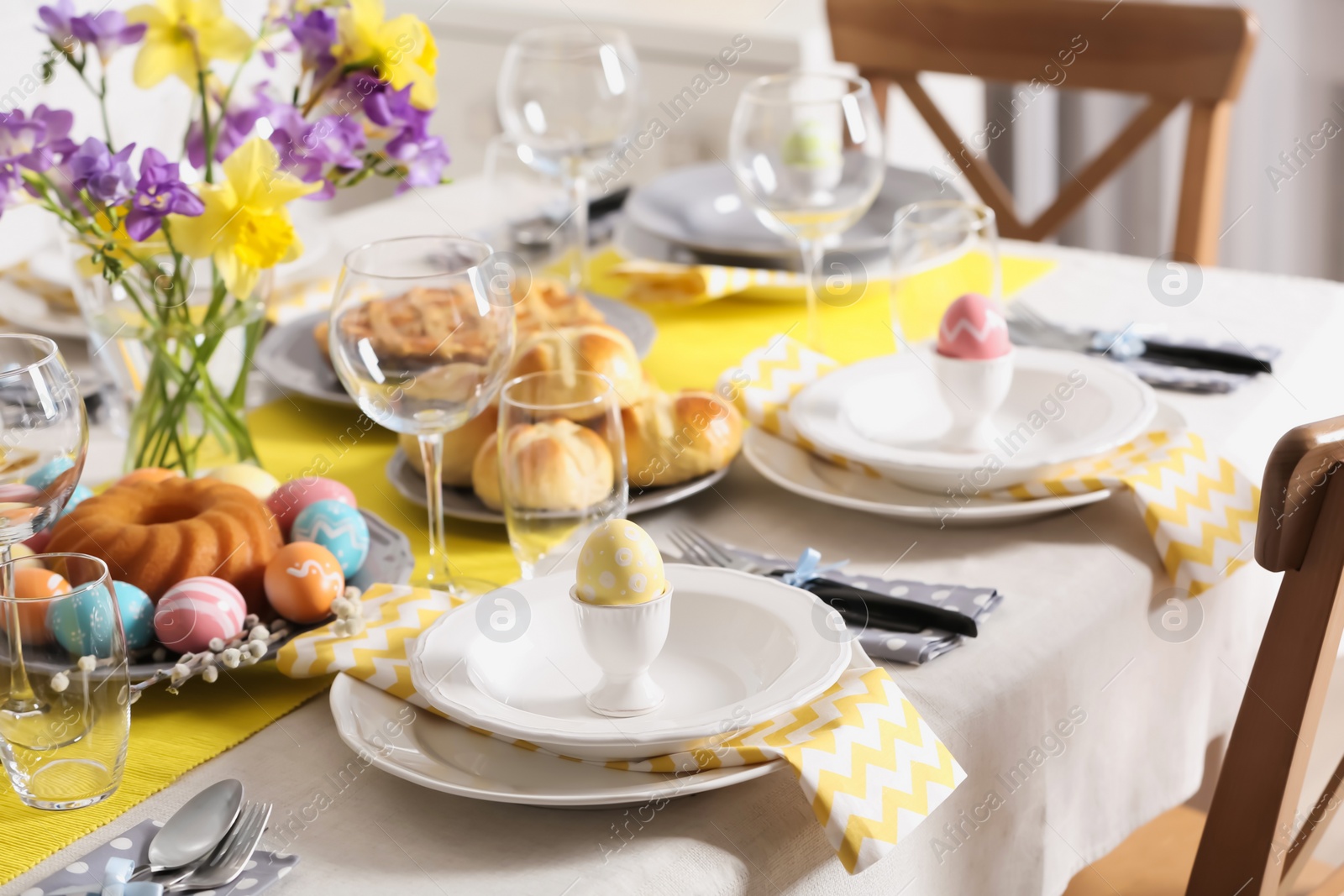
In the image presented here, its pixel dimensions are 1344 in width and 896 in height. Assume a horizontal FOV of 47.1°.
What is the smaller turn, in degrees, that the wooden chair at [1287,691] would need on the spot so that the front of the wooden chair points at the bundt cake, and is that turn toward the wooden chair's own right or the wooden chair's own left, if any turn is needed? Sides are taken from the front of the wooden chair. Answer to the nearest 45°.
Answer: approximately 45° to the wooden chair's own left

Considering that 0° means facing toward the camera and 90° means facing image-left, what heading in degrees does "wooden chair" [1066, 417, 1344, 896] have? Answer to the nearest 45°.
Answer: approximately 135°

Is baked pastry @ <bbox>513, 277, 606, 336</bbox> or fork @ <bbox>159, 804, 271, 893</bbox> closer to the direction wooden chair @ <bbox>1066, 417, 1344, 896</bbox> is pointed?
the baked pastry
